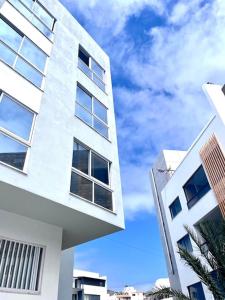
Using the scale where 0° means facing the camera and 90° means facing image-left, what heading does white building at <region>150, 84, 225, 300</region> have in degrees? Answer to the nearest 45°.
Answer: approximately 45°

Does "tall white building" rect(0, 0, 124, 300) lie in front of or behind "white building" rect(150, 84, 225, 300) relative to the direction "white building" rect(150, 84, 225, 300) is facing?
in front

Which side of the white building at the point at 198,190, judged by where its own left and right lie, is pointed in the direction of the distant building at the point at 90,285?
right

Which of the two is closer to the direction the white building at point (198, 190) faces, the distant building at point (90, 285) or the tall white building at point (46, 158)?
the tall white building

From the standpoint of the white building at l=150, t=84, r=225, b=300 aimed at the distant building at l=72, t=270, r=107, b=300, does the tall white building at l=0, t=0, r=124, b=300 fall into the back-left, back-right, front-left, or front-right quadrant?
back-left
